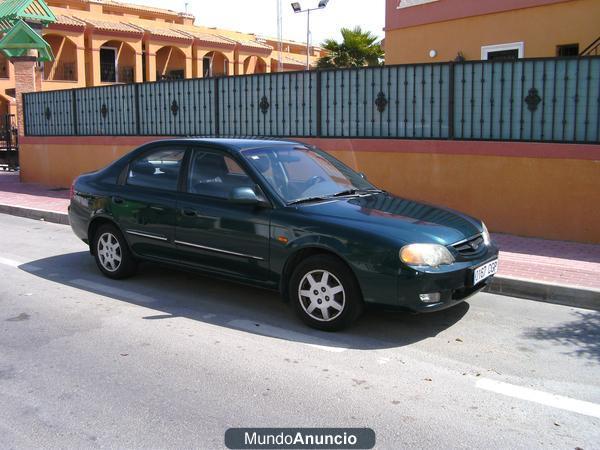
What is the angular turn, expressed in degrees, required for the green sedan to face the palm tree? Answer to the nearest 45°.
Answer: approximately 135° to its left

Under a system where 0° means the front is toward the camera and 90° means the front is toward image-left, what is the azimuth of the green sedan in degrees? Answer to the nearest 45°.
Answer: approximately 315°

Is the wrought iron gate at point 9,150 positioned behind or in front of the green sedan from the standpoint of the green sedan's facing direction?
behind

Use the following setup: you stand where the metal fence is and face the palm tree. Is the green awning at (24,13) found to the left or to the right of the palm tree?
left

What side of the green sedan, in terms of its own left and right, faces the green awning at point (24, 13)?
back

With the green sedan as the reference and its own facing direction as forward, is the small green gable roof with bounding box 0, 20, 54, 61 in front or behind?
behind
